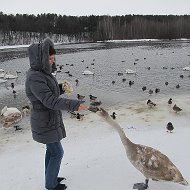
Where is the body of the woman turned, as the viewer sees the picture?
to the viewer's right
